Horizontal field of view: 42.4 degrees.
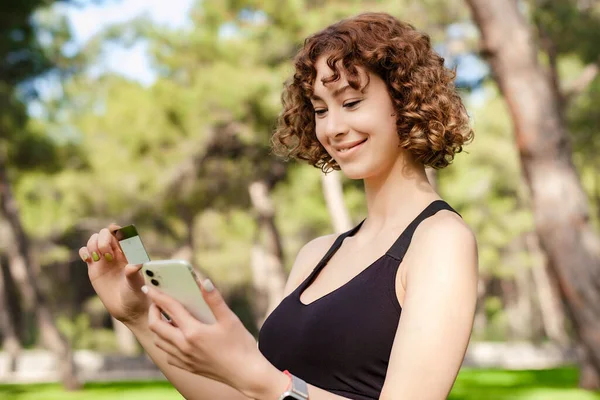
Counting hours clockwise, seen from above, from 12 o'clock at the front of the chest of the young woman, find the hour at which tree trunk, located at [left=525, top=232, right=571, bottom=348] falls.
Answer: The tree trunk is roughly at 5 o'clock from the young woman.

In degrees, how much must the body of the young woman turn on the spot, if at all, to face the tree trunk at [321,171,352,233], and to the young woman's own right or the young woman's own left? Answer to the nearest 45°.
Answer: approximately 135° to the young woman's own right

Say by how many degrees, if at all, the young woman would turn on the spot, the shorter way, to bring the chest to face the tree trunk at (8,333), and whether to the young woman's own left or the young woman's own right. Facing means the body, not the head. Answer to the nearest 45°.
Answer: approximately 135° to the young woman's own right

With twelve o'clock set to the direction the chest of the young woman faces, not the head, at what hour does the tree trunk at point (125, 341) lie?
The tree trunk is roughly at 4 o'clock from the young woman.

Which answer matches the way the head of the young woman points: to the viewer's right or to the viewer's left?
to the viewer's left

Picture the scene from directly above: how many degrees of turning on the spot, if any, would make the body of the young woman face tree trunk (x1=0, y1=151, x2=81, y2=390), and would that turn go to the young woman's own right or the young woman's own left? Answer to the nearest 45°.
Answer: approximately 135° to the young woman's own right

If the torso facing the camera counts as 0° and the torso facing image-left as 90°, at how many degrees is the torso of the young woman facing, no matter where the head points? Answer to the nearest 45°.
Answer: approximately 45°

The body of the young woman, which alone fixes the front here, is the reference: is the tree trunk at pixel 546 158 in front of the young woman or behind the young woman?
behind
